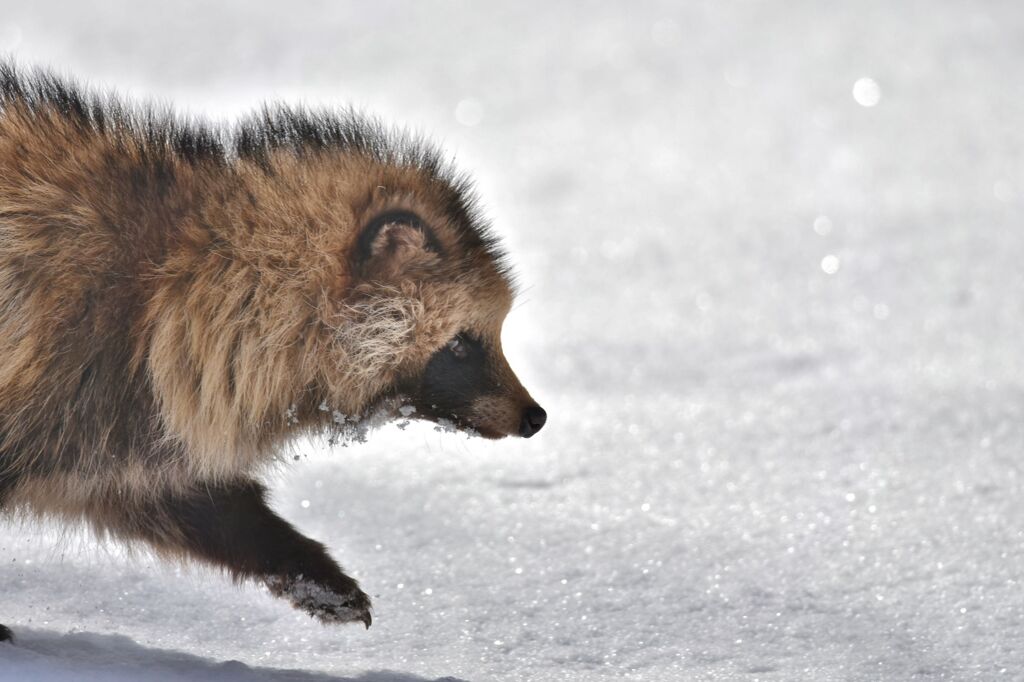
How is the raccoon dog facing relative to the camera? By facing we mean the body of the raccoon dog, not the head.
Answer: to the viewer's right
